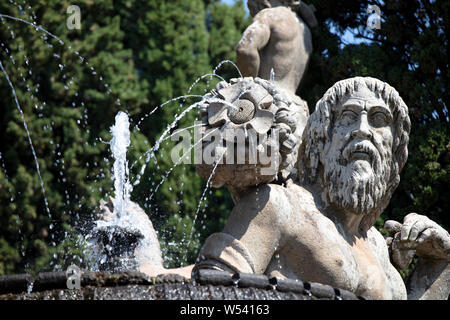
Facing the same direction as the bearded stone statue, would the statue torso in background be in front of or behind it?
behind

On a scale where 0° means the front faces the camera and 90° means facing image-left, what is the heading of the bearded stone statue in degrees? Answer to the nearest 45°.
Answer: approximately 315°
